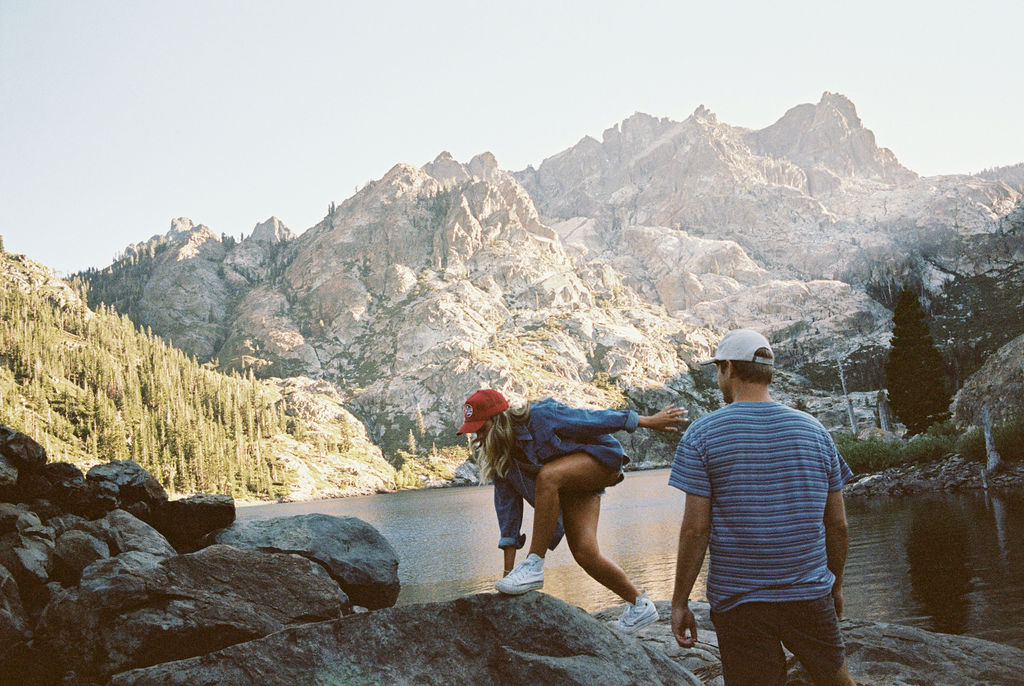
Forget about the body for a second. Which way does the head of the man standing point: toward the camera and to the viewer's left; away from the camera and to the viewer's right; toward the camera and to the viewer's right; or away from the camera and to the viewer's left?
away from the camera and to the viewer's left

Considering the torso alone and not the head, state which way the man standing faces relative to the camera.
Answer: away from the camera

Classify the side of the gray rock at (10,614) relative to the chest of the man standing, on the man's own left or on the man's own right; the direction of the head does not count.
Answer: on the man's own left
